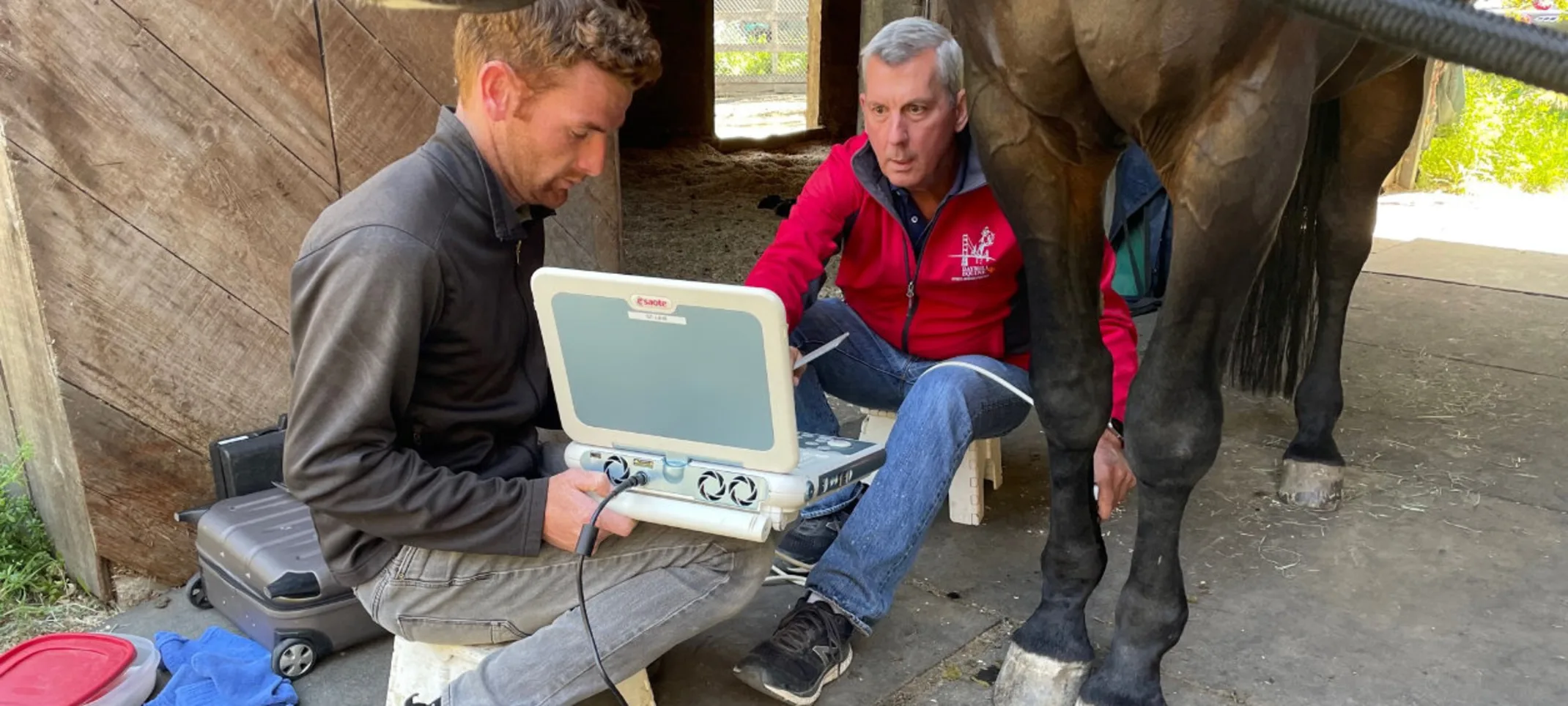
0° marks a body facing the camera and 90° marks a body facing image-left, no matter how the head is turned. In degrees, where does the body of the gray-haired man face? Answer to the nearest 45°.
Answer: approximately 45°

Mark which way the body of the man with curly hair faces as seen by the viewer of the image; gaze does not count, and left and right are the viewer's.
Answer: facing to the right of the viewer

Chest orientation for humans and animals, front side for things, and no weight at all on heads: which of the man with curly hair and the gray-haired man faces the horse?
the man with curly hair

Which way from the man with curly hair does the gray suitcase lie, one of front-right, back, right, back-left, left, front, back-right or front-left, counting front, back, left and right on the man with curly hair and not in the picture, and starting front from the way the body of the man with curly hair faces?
back-left

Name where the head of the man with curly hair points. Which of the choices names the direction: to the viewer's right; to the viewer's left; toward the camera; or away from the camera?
to the viewer's right
